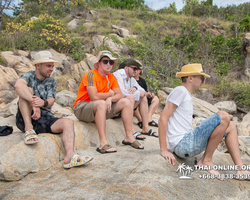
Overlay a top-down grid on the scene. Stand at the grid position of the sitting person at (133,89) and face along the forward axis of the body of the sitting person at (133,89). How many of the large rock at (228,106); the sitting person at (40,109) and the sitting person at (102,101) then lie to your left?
1

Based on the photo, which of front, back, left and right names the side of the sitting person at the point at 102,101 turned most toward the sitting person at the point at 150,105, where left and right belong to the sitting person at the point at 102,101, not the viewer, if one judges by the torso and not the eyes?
left

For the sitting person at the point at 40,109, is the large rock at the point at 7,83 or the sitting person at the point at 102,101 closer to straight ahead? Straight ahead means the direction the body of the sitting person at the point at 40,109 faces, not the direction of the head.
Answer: the sitting person

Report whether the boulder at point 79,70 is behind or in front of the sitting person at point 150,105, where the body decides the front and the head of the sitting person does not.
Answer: behind

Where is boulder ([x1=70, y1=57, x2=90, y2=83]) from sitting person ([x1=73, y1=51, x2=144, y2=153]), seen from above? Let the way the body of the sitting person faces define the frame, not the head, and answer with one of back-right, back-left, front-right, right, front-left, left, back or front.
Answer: back-left

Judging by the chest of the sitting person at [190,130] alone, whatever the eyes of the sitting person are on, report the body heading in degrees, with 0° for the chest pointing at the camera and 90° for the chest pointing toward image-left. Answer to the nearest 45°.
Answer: approximately 270°

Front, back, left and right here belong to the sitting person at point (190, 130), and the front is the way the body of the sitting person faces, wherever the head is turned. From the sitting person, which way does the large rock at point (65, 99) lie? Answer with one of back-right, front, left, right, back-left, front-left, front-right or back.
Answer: back-left

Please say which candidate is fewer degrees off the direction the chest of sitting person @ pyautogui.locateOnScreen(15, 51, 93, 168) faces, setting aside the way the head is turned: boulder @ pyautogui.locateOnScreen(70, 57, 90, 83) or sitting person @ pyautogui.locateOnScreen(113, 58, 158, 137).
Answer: the sitting person

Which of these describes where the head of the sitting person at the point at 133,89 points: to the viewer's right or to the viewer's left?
to the viewer's right
